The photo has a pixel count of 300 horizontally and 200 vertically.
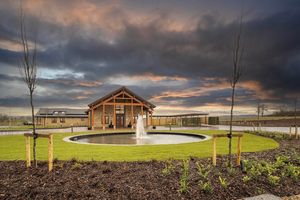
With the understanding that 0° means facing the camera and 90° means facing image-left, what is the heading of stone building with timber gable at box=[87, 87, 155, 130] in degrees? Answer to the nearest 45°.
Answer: approximately 0°

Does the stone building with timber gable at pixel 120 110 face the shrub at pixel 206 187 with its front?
yes

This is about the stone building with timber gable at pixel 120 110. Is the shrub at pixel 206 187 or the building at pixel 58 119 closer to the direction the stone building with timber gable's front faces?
the shrub

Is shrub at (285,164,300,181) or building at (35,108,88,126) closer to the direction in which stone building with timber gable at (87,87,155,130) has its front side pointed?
the shrub

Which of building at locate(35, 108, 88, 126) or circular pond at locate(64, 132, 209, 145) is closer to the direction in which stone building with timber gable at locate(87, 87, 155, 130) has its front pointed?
the circular pond

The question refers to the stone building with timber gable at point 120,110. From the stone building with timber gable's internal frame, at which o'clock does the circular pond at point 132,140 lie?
The circular pond is roughly at 12 o'clock from the stone building with timber gable.

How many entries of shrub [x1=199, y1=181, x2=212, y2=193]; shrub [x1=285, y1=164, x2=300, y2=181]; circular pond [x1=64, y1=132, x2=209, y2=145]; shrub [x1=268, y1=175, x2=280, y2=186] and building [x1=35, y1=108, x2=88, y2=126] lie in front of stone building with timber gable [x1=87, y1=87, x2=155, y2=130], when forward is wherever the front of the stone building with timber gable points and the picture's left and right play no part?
4

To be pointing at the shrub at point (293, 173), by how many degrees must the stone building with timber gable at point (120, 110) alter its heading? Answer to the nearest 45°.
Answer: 0° — it already faces it

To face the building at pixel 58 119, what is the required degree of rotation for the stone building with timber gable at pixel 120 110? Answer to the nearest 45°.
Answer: approximately 135° to its right

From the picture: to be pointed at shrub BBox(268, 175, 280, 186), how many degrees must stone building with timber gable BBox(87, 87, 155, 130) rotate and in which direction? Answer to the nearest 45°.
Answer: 0° — it already faces it

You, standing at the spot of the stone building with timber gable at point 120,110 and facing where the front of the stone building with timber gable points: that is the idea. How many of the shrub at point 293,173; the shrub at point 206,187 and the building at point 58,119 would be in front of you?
2
